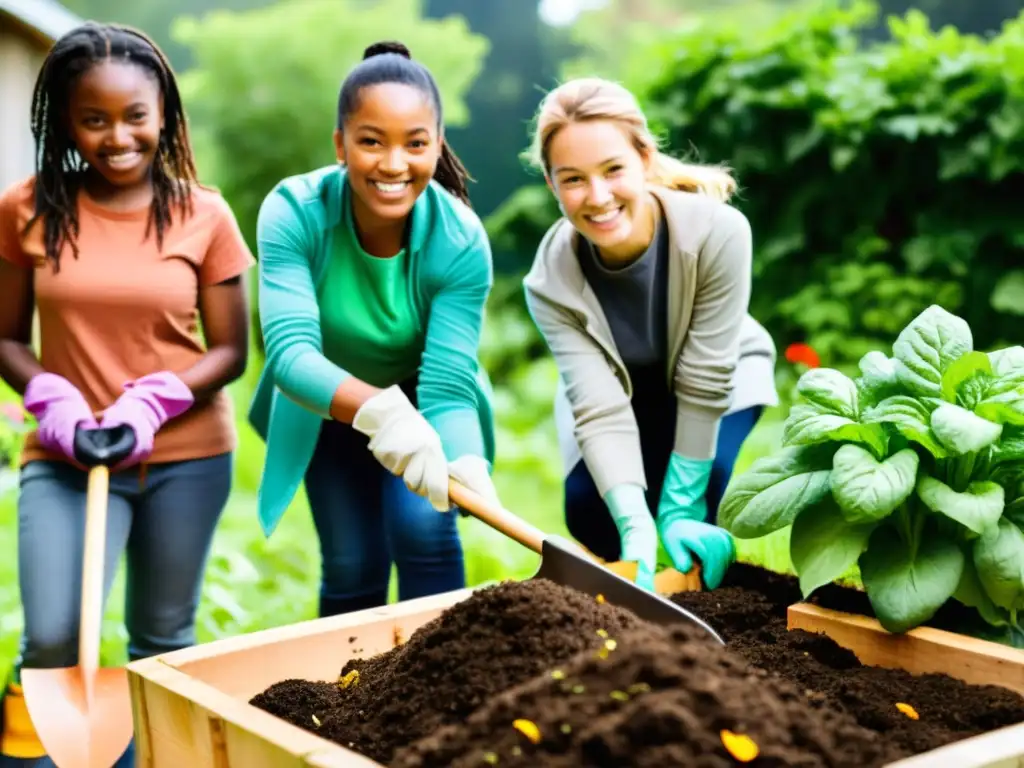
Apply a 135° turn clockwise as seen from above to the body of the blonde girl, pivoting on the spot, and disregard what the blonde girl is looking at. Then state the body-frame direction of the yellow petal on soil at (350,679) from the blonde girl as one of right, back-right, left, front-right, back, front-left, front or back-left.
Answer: left

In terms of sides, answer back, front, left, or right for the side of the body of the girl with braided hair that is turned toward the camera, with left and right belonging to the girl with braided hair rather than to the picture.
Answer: front

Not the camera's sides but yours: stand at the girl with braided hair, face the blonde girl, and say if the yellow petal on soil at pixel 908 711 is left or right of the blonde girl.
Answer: right

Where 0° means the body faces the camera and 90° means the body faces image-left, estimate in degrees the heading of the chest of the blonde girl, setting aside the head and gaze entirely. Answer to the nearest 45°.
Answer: approximately 0°

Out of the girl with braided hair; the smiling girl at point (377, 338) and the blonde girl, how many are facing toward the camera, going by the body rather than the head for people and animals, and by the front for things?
3

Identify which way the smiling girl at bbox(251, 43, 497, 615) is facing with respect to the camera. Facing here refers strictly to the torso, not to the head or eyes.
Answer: toward the camera

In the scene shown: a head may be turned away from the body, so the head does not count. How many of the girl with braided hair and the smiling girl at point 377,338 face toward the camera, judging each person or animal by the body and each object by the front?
2

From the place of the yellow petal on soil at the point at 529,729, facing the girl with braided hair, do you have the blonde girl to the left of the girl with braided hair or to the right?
right

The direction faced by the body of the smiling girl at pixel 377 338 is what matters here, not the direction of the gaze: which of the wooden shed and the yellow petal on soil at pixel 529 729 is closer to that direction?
the yellow petal on soil

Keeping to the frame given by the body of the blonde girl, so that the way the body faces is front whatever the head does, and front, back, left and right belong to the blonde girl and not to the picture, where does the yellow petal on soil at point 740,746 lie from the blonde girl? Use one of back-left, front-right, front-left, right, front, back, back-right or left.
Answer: front

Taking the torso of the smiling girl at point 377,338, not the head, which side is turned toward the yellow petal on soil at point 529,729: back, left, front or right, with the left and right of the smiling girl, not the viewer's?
front
